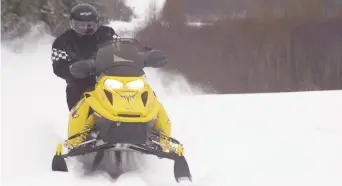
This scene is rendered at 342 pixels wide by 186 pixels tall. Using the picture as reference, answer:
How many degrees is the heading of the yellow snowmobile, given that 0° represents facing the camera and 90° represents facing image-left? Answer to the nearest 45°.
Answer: approximately 0°
